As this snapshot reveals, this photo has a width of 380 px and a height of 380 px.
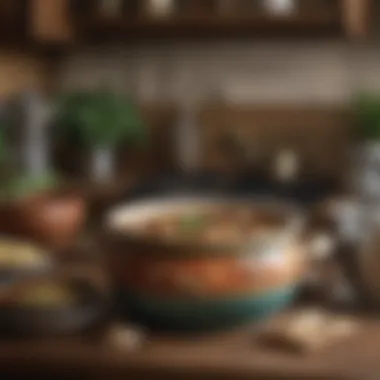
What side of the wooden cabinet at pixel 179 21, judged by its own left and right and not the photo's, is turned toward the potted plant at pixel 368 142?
left

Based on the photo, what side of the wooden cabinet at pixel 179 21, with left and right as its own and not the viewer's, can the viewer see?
front

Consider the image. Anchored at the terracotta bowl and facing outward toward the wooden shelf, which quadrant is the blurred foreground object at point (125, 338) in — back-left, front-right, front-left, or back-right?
back-right
